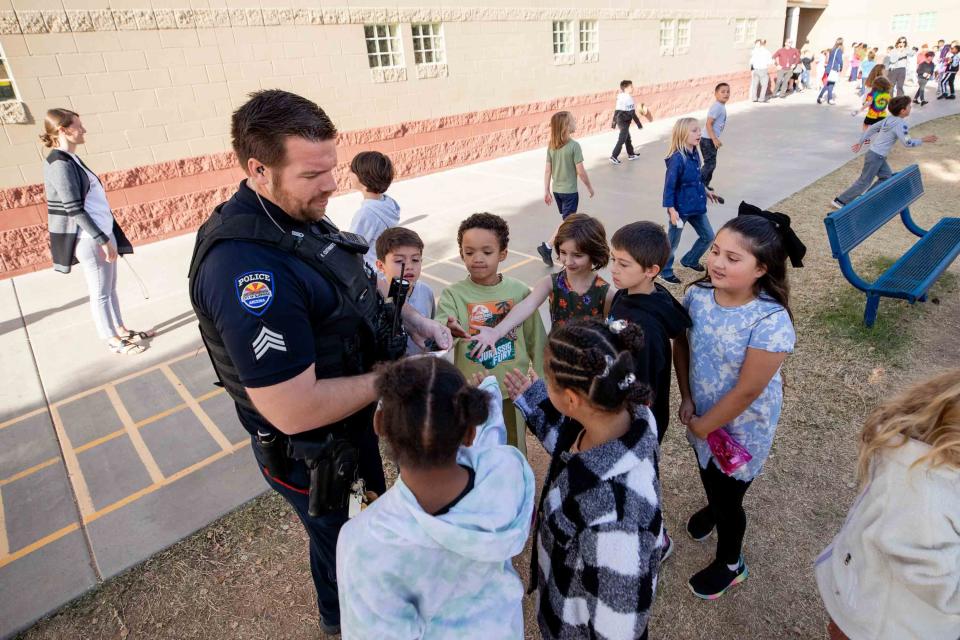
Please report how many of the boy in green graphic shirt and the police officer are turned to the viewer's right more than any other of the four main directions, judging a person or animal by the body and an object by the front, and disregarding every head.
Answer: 1

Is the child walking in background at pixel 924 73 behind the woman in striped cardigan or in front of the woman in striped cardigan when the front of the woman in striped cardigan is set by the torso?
in front

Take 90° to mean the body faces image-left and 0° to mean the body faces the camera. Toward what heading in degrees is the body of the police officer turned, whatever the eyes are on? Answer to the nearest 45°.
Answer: approximately 270°

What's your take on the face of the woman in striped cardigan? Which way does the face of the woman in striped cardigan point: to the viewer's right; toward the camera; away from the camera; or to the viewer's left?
to the viewer's right

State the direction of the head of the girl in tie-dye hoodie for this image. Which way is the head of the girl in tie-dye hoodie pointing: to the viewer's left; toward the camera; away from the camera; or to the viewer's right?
away from the camera

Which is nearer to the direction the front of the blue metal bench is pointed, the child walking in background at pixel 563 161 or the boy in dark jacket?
the boy in dark jacket

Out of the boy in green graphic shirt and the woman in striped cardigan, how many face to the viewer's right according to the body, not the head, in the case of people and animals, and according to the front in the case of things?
1

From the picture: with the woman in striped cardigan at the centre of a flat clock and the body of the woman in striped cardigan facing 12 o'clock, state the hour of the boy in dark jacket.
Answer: The boy in dark jacket is roughly at 2 o'clock from the woman in striped cardigan.
